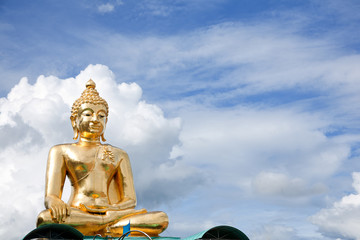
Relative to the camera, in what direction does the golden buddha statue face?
facing the viewer and to the right of the viewer
